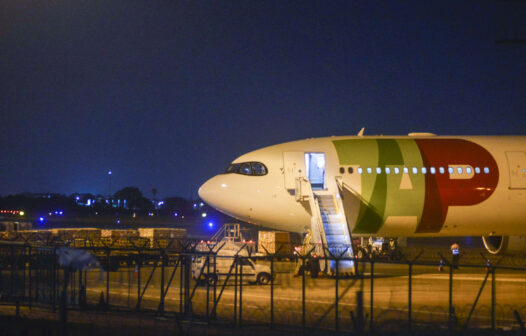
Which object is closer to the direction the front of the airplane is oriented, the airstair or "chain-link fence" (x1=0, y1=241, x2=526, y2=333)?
the airstair

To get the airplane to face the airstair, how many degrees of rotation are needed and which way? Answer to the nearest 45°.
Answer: approximately 45° to its left

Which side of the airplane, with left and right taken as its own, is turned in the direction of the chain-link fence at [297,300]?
left

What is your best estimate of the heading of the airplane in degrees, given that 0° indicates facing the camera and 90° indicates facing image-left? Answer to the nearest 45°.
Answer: approximately 90°
